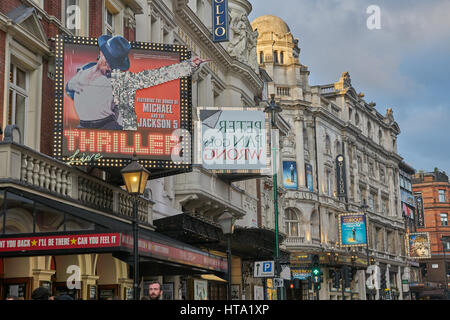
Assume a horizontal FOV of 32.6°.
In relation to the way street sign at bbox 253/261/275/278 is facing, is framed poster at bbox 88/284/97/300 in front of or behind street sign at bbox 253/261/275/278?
in front

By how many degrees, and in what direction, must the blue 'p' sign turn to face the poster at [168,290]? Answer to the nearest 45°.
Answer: approximately 45° to its right

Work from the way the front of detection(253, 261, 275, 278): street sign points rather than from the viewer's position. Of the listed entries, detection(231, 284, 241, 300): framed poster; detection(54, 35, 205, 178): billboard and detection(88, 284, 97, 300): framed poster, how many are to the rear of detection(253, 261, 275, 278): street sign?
1

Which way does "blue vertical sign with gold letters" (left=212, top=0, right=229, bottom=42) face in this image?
toward the camera

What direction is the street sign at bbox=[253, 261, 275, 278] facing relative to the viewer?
toward the camera

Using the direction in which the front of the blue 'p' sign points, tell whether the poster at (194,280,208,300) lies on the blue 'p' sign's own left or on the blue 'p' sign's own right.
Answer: on the blue 'p' sign's own right

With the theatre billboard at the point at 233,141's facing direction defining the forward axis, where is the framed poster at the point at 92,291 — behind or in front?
in front

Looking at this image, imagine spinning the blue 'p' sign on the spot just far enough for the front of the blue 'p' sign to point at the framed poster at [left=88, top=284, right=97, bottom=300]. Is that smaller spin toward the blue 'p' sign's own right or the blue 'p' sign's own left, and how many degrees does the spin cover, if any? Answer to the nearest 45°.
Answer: approximately 45° to the blue 'p' sign's own right
